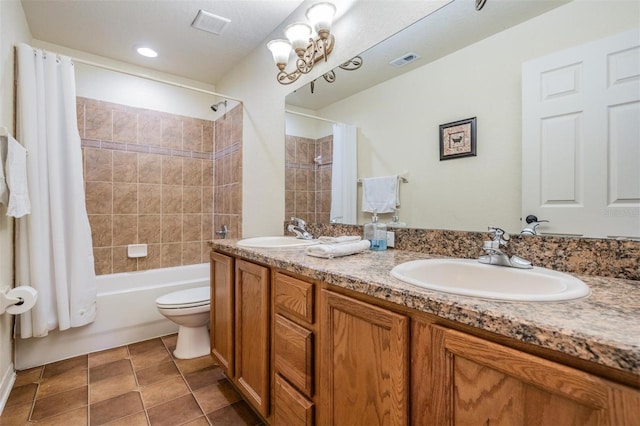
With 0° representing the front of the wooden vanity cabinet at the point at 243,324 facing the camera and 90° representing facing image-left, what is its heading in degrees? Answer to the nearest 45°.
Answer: approximately 45°

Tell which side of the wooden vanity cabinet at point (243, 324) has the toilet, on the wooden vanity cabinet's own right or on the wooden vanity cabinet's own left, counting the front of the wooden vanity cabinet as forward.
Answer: on the wooden vanity cabinet's own right

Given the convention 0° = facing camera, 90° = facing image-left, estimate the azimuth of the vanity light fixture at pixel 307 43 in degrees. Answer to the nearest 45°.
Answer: approximately 45°

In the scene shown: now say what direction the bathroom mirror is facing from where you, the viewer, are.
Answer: facing the viewer and to the left of the viewer

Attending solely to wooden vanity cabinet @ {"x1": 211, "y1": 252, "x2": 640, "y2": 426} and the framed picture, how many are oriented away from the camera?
0

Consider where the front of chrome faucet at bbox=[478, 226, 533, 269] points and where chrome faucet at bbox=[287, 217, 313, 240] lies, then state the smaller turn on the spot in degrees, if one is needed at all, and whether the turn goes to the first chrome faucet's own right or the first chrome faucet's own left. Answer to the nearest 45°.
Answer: approximately 45° to the first chrome faucet's own right

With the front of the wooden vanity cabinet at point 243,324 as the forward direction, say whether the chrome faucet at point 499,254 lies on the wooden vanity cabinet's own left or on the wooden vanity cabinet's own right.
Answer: on the wooden vanity cabinet's own left
